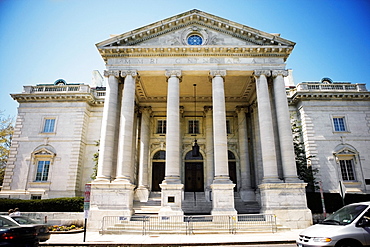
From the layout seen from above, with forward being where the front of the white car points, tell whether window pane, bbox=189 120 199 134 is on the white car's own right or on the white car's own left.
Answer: on the white car's own right

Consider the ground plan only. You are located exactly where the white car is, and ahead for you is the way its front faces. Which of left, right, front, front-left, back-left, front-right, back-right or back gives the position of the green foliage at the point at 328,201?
back-right

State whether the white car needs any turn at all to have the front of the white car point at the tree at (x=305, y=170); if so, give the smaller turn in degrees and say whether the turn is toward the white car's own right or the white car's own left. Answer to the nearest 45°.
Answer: approximately 135° to the white car's own right

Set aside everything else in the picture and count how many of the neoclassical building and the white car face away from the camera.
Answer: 0

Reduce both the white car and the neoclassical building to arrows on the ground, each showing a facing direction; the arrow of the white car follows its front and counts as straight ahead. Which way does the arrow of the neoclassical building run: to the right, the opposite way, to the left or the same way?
to the left

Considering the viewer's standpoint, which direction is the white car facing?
facing the viewer and to the left of the viewer

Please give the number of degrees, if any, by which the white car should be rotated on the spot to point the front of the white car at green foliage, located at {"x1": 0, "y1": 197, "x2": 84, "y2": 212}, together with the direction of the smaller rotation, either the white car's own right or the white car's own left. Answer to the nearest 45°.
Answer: approximately 45° to the white car's own right

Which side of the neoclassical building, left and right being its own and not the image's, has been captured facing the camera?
front

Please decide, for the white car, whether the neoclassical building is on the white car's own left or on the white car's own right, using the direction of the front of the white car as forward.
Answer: on the white car's own right

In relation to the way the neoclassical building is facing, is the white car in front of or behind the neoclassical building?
in front
